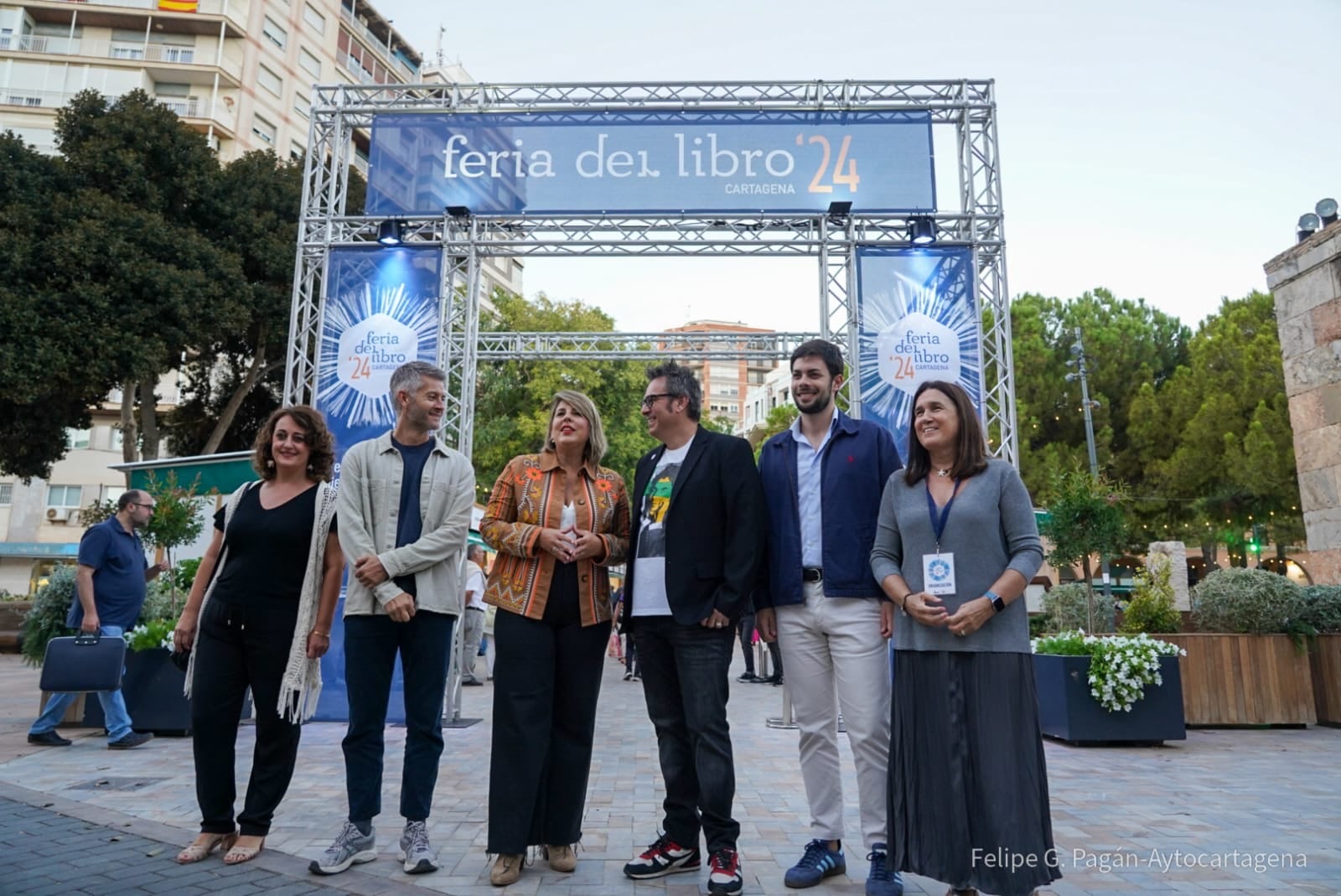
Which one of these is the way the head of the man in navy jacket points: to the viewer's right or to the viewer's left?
to the viewer's left

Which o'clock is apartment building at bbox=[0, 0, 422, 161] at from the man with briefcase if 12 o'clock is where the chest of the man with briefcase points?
The apartment building is roughly at 9 o'clock from the man with briefcase.

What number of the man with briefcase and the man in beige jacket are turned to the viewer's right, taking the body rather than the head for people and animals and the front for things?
1

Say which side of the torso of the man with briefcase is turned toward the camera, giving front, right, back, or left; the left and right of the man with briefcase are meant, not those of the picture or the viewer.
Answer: right

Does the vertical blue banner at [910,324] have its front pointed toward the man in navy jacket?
yes

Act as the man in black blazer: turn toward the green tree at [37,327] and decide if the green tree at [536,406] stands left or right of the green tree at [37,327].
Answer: right

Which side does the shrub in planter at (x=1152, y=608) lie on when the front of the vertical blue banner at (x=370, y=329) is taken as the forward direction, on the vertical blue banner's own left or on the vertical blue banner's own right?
on the vertical blue banner's own left

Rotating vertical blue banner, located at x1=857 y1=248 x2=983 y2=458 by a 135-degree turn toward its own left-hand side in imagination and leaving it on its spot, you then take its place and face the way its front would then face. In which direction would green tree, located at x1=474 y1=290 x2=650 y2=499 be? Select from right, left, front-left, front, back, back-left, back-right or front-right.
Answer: left
